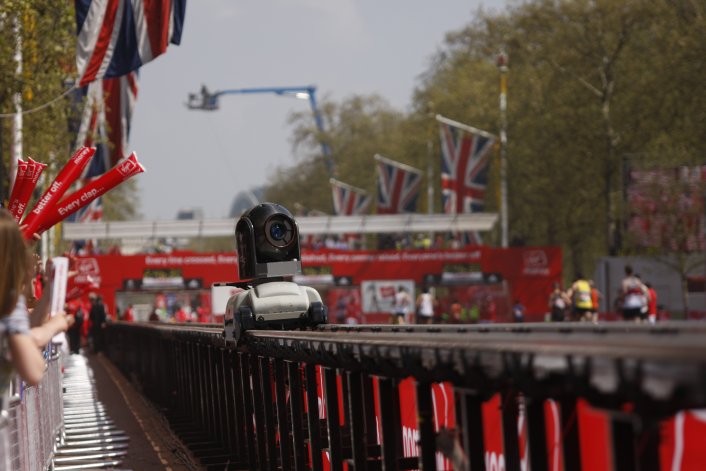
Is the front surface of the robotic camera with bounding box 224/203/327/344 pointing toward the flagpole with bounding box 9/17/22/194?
no

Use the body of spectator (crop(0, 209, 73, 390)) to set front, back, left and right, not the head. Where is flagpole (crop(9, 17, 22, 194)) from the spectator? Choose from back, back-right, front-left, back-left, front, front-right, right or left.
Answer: front-left

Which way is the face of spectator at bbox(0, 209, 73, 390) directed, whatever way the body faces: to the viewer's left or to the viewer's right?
to the viewer's right

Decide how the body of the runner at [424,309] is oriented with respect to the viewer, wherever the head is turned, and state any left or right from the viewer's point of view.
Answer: facing away from the viewer

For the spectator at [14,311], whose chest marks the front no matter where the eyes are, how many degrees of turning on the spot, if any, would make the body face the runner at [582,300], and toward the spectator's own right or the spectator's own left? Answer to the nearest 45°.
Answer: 0° — they already face them

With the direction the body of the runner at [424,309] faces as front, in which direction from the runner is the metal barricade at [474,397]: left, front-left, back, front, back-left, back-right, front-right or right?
back

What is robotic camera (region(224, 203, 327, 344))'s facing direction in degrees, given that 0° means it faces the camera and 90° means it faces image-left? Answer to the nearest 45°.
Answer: approximately 315°

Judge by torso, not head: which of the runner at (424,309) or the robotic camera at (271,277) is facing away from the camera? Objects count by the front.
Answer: the runner

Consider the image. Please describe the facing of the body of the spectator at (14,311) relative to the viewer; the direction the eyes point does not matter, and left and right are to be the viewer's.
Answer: facing away from the viewer and to the right of the viewer
